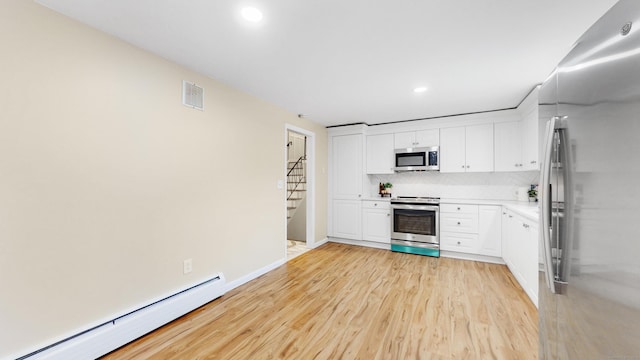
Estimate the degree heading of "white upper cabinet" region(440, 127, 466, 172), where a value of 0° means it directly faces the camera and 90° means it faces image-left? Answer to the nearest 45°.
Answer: approximately 0°

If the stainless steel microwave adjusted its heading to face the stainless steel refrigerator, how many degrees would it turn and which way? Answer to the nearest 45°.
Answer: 0° — it already faces it

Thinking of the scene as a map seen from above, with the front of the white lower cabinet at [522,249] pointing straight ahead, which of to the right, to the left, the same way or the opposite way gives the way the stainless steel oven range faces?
to the left

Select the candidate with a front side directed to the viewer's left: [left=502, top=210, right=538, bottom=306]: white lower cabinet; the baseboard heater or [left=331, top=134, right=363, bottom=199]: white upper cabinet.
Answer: the white lower cabinet

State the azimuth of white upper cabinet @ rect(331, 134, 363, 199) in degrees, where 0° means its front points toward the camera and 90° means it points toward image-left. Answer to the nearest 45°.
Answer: approximately 0°

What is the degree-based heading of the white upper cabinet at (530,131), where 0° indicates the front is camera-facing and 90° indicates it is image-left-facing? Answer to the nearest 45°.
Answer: approximately 90°

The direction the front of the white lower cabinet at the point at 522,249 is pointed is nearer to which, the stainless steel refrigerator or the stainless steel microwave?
the stainless steel microwave

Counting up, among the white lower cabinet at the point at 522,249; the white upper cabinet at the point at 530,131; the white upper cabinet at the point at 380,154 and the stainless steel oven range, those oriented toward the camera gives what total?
2

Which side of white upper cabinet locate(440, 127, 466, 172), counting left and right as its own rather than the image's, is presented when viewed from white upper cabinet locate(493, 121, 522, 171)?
left

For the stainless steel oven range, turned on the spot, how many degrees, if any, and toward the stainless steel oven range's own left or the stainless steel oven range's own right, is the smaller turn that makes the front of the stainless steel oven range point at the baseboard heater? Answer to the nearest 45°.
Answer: approximately 45° to the stainless steel oven range's own right

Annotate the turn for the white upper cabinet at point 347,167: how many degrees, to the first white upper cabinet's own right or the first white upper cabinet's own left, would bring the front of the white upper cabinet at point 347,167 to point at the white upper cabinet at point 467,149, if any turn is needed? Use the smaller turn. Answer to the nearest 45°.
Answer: approximately 90° to the first white upper cabinet's own left
